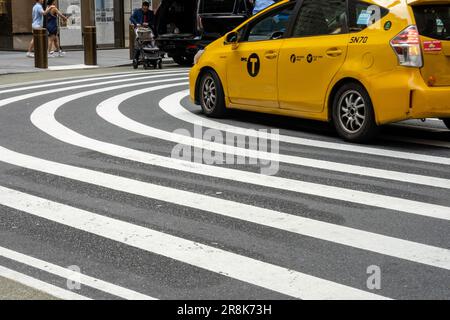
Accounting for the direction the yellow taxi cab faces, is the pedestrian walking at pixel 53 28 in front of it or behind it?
in front

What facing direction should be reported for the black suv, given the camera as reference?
facing away from the viewer and to the right of the viewer

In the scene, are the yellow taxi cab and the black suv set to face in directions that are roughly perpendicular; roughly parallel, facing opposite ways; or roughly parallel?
roughly perpendicular

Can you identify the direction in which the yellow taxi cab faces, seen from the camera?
facing away from the viewer and to the left of the viewer

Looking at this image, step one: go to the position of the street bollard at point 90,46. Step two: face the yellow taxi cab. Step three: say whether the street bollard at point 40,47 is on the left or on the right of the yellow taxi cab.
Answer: right

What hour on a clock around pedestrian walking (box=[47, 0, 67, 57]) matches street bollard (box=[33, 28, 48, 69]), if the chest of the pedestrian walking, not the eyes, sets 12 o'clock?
The street bollard is roughly at 3 o'clock from the pedestrian walking.

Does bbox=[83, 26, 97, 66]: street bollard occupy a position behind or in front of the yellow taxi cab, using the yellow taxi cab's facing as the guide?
in front
